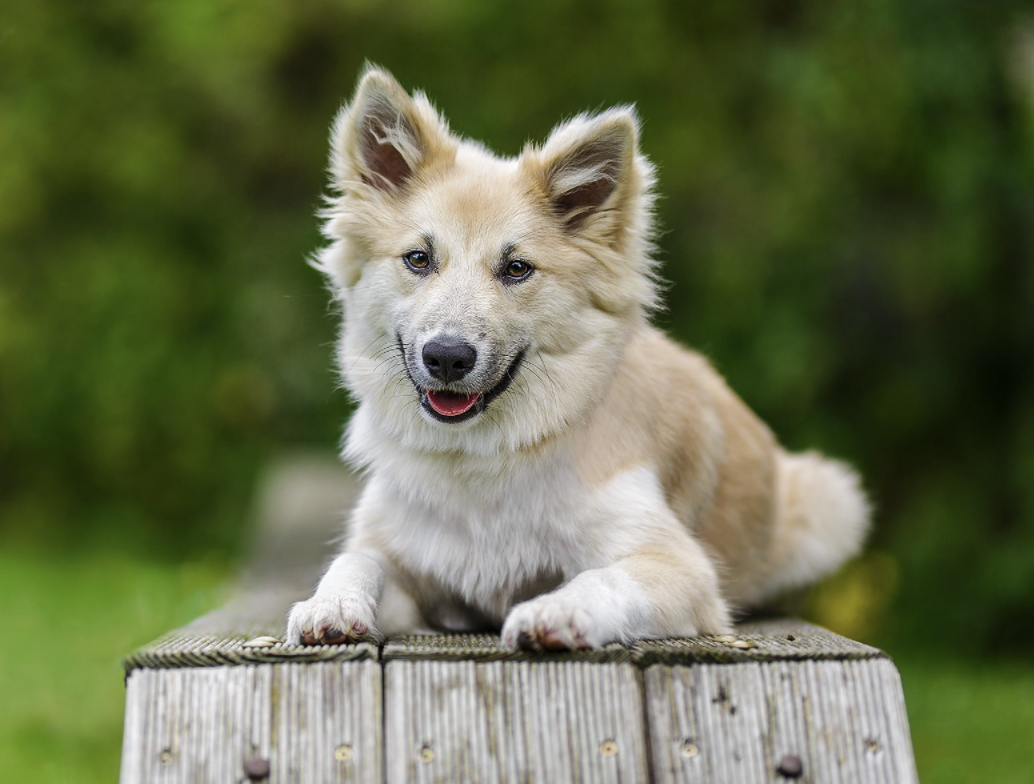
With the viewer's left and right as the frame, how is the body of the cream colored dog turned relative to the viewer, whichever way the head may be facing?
facing the viewer and to the left of the viewer
